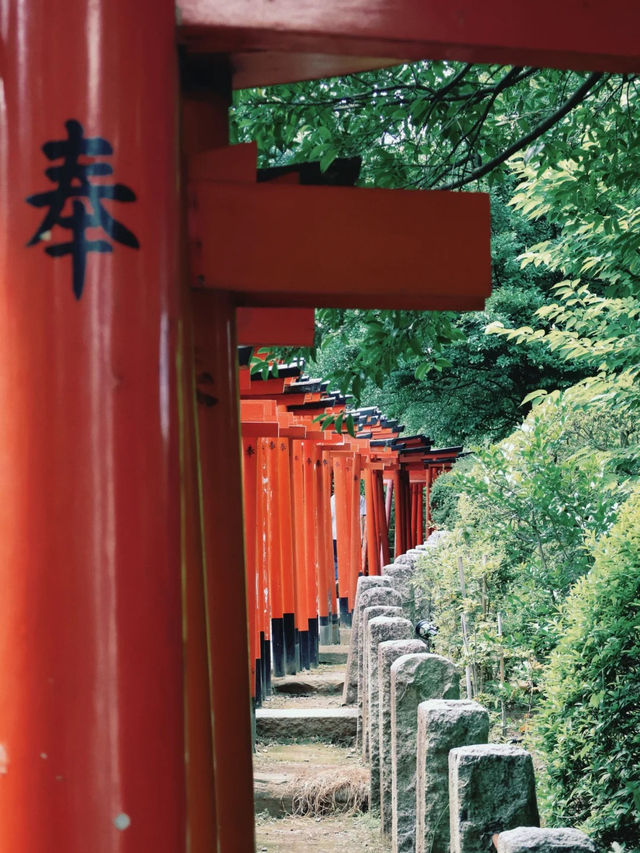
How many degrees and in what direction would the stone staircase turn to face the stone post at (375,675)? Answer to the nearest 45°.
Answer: approximately 45° to its left

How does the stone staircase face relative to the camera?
toward the camera

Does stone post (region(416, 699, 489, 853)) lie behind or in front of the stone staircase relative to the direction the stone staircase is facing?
in front

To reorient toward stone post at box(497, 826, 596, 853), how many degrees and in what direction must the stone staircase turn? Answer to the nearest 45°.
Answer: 0° — it already faces it

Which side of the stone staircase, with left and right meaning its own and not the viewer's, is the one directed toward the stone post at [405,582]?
back

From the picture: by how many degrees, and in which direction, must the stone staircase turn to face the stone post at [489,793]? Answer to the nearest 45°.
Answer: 0° — it already faces it

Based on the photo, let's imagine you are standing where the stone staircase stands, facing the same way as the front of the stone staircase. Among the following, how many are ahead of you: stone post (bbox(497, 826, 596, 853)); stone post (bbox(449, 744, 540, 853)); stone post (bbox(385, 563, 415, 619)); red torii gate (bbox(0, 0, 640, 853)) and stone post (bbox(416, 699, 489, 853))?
4
